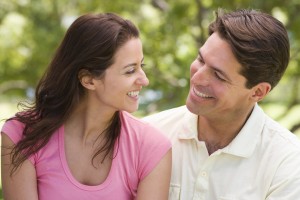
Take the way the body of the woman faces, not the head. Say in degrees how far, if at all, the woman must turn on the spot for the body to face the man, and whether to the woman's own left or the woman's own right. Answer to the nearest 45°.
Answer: approximately 90° to the woman's own left

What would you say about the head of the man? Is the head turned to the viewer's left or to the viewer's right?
to the viewer's left

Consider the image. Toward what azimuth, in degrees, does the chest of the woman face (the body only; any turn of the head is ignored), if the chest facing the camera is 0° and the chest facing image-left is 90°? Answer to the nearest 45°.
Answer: approximately 0°
